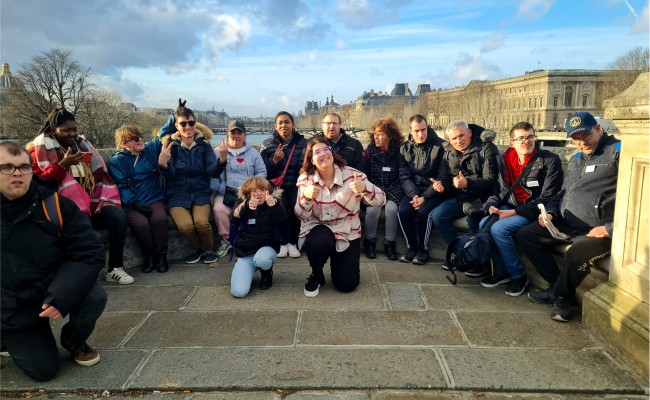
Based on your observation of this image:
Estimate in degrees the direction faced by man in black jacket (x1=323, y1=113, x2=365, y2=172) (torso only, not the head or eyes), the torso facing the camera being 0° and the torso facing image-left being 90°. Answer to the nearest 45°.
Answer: approximately 0°

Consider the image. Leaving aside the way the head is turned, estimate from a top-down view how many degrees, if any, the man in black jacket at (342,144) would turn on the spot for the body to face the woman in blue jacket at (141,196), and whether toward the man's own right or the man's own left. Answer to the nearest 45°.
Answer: approximately 90° to the man's own right

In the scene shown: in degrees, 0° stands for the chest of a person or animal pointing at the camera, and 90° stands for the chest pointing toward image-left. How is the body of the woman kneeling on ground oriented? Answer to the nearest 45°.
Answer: approximately 0°

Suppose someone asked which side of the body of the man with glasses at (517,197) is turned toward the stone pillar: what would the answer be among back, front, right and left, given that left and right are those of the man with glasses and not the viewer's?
left

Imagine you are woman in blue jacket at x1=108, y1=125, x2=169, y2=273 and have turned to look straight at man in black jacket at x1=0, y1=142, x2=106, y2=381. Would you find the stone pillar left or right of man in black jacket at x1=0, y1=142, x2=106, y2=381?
left

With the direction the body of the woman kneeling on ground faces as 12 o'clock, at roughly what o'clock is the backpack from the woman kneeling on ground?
The backpack is roughly at 9 o'clock from the woman kneeling on ground.

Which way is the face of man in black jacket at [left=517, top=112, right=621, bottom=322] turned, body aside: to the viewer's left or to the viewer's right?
to the viewer's left
